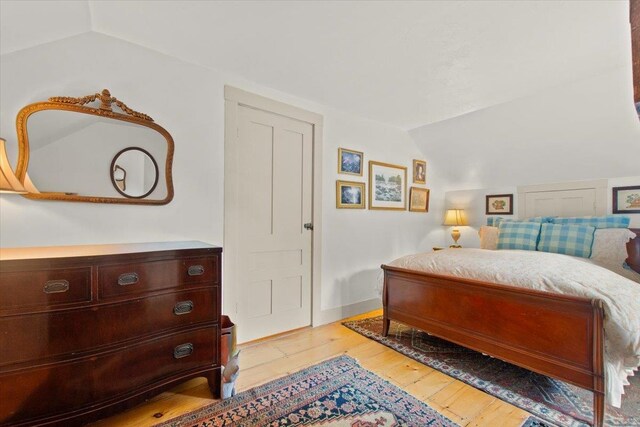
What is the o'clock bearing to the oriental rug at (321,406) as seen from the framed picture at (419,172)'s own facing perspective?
The oriental rug is roughly at 2 o'clock from the framed picture.

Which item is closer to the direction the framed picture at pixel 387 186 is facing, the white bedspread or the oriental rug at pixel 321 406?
the white bedspread

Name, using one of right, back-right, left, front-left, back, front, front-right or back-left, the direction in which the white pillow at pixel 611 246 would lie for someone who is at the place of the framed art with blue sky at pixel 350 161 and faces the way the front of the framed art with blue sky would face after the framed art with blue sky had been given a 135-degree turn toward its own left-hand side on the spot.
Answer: right

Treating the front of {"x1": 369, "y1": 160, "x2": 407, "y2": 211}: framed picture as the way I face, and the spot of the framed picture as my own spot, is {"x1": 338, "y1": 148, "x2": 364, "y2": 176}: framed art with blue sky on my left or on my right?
on my right

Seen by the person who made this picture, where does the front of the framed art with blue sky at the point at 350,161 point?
facing the viewer and to the right of the viewer

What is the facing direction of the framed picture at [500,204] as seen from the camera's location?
facing the viewer

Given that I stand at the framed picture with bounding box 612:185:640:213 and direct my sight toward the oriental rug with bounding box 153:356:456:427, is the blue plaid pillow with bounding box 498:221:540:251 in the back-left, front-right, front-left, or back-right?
front-right

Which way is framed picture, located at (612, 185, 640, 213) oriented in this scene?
toward the camera

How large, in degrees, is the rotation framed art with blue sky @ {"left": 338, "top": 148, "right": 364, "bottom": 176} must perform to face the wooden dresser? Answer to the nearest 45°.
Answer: approximately 90° to its right

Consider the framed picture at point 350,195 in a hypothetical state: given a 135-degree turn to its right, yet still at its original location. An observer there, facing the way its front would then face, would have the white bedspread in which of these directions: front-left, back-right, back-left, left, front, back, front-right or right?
back-left

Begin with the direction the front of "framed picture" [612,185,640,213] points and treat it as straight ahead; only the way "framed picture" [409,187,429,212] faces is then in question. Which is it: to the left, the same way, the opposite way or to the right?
to the left

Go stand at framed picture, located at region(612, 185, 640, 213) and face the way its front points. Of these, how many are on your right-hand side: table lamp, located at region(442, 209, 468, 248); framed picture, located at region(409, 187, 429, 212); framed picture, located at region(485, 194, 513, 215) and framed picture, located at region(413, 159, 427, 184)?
4
